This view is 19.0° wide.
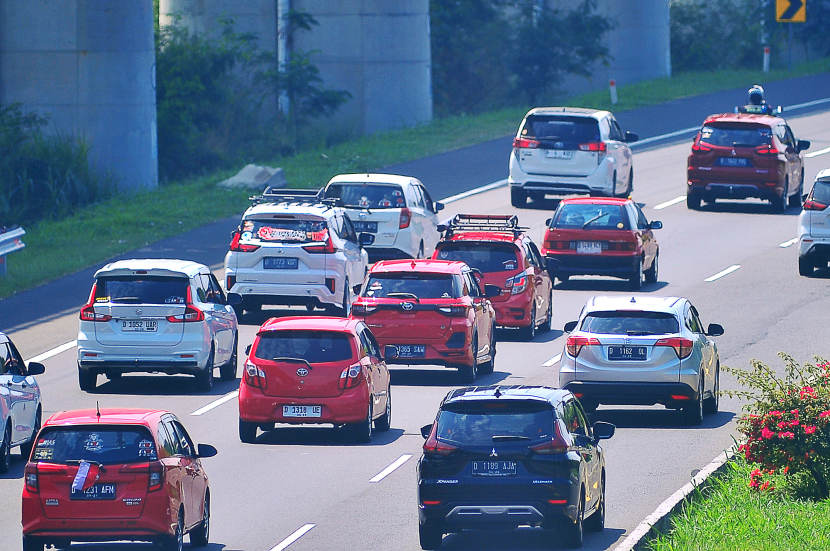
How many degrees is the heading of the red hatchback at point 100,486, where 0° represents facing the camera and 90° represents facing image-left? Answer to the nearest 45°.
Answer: approximately 180°

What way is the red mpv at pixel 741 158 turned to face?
away from the camera

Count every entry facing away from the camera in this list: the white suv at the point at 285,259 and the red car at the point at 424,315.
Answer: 2

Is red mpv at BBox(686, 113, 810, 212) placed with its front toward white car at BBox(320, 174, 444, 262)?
no

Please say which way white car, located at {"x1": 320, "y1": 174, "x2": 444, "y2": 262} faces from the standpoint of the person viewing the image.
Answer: facing away from the viewer

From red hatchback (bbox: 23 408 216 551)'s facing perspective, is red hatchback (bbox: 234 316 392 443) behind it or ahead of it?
ahead

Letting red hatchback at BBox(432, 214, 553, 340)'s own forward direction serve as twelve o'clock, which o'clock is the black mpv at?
The black mpv is roughly at 6 o'clock from the red hatchback.

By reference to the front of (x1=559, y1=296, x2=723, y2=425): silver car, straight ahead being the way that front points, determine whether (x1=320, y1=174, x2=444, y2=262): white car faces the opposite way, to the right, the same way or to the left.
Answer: the same way

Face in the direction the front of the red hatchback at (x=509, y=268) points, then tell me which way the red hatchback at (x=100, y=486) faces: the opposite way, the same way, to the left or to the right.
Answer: the same way

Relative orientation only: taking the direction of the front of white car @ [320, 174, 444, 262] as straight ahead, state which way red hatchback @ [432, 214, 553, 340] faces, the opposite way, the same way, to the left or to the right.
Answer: the same way

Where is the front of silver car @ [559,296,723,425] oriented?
away from the camera

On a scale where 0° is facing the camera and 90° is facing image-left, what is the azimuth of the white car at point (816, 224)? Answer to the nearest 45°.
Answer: approximately 180°

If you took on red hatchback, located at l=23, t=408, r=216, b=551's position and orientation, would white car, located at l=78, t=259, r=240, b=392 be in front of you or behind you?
in front

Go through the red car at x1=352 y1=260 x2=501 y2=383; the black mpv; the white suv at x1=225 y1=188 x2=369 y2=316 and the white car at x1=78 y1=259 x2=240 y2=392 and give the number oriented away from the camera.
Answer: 4

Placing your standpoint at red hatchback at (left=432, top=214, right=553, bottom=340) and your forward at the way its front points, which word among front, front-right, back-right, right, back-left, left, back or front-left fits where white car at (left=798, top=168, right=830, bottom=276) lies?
front-right

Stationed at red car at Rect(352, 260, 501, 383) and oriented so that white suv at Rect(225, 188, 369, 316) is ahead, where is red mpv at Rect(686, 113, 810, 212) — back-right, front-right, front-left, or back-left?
front-right

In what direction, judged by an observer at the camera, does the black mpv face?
facing away from the viewer
